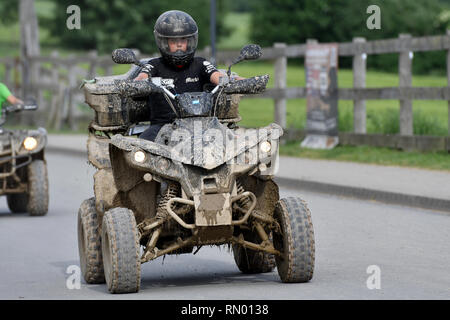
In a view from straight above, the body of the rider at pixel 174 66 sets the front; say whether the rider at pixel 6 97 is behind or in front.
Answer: behind

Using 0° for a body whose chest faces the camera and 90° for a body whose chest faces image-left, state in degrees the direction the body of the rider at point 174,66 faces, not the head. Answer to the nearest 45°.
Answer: approximately 0°

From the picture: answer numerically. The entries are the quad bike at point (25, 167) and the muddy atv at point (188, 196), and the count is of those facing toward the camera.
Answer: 2
